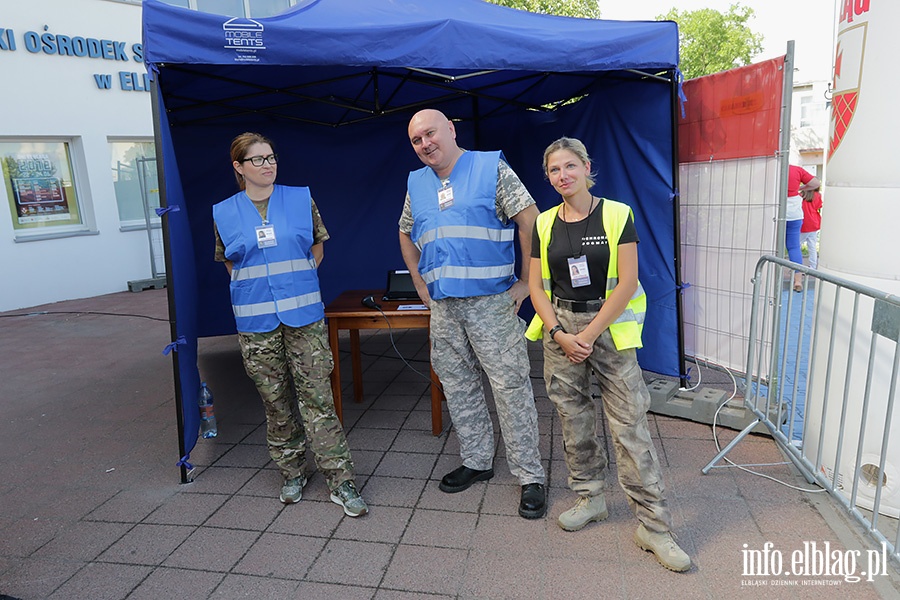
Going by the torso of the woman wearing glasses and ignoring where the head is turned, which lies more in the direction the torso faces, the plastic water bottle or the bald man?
the bald man

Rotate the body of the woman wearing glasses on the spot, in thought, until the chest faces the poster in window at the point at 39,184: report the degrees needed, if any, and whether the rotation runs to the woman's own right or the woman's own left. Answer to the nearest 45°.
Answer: approximately 135° to the woman's own right

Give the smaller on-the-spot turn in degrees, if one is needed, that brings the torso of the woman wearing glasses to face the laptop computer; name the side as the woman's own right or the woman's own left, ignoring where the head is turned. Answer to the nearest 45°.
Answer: approximately 135° to the woman's own left

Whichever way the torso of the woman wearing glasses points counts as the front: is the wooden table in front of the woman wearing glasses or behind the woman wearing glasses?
behind

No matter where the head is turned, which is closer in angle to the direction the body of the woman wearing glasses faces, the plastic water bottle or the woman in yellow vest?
the woman in yellow vest

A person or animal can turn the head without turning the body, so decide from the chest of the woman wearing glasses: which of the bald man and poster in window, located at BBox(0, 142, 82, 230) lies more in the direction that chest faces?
the bald man

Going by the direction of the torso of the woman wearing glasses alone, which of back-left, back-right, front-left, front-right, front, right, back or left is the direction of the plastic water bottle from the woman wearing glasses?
back-right

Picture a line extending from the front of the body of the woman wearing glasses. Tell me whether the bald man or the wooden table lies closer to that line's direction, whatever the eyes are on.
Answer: the bald man

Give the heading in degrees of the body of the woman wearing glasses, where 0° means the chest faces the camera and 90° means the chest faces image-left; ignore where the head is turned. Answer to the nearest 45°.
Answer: approximately 0°

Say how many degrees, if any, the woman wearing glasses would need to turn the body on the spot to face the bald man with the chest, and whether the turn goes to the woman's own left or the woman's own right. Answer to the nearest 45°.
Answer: approximately 90° to the woman's own left

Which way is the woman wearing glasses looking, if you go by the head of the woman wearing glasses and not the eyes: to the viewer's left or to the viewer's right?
to the viewer's right

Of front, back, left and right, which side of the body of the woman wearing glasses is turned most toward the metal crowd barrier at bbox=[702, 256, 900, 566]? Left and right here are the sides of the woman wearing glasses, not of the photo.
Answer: left
